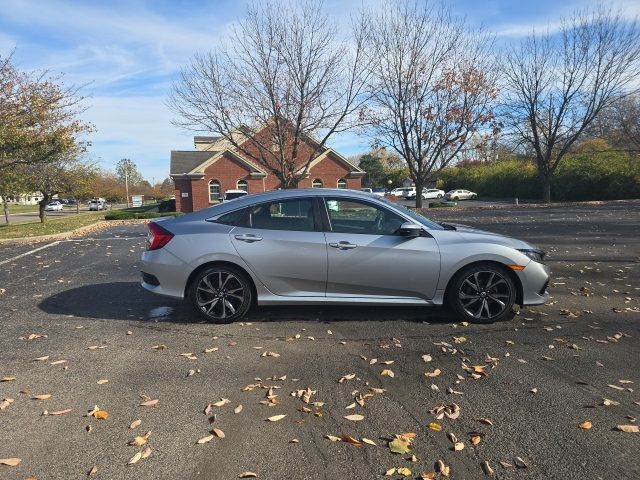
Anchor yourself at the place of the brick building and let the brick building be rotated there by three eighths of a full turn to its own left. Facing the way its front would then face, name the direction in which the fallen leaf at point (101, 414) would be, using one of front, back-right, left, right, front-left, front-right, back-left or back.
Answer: back-right

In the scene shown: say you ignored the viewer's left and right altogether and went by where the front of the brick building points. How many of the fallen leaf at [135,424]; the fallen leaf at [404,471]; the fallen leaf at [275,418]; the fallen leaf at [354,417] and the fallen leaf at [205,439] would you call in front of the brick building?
5

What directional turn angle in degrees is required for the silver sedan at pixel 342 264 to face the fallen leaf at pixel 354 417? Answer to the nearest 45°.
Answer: approximately 90° to its right

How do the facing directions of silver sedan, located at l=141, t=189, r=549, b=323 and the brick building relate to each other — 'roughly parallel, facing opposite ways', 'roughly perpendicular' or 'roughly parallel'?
roughly perpendicular

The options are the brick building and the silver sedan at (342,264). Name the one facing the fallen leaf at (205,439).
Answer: the brick building

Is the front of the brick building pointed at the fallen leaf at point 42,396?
yes

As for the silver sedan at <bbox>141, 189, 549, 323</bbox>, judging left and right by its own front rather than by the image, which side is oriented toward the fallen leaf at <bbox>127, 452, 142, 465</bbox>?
right

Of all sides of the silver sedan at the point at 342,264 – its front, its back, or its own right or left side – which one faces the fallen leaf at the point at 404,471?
right

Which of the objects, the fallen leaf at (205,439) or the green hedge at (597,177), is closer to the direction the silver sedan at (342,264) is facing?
the green hedge

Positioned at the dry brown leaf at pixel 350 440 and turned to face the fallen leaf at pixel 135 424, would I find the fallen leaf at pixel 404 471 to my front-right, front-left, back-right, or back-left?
back-left

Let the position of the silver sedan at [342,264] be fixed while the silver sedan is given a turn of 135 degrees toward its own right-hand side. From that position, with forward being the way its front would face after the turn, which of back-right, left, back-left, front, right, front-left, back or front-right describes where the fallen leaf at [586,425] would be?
left

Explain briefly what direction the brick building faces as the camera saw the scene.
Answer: facing the viewer

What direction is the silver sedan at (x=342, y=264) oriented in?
to the viewer's right

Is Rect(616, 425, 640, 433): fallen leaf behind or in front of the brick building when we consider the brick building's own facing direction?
in front

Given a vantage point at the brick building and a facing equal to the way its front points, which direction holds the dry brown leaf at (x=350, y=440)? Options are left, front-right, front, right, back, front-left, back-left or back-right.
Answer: front

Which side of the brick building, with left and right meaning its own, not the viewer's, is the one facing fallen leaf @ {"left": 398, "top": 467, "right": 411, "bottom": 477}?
front

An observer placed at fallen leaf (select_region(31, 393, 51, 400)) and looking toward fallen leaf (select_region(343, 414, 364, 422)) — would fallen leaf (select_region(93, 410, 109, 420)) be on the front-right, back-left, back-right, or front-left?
front-right
